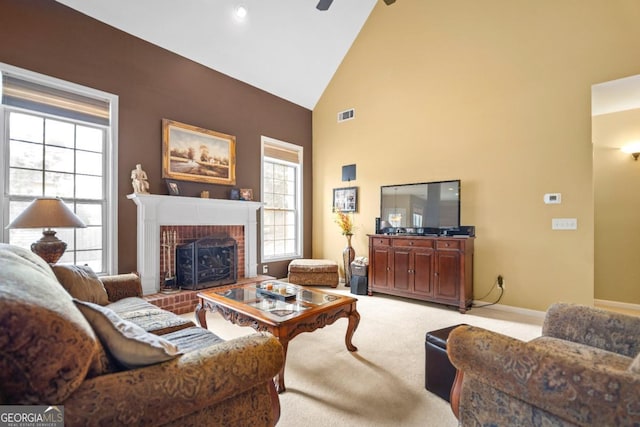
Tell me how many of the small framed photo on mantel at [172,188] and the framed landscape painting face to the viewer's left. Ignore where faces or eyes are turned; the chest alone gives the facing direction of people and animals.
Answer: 0

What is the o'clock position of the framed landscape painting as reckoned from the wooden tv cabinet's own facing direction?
The framed landscape painting is roughly at 1 o'clock from the wooden tv cabinet.

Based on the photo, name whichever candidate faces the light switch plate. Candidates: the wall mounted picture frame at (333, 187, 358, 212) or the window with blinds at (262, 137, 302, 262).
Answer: the window with blinds

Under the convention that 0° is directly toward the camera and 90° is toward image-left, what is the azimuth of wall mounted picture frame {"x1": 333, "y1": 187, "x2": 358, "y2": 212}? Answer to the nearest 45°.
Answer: approximately 45°

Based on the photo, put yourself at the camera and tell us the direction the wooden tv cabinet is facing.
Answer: facing the viewer and to the left of the viewer

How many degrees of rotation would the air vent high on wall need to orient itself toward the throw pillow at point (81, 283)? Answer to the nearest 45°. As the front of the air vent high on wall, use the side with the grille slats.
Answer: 0° — it already faces it

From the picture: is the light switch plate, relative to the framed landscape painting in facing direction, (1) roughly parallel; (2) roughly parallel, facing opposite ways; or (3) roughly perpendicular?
roughly perpendicular

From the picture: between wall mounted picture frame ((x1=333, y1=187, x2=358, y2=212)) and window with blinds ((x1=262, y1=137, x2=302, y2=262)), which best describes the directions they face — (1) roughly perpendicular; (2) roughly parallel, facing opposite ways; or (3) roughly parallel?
roughly perpendicular

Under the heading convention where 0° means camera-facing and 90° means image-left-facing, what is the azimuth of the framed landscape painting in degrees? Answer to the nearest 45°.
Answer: approximately 315°

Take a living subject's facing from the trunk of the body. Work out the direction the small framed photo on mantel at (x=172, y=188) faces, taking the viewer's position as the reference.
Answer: facing the viewer and to the right of the viewer

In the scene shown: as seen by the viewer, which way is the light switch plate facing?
toward the camera
